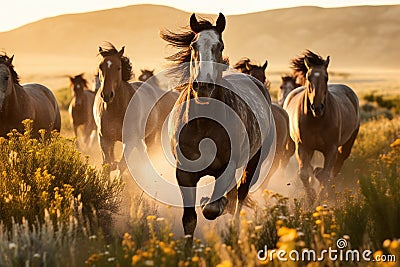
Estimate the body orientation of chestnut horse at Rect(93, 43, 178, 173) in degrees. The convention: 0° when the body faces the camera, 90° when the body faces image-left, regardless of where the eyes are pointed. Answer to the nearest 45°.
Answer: approximately 45°

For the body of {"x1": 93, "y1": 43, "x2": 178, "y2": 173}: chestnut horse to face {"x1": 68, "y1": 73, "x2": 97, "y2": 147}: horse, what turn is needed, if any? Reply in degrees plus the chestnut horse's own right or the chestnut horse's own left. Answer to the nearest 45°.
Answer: approximately 135° to the chestnut horse's own right

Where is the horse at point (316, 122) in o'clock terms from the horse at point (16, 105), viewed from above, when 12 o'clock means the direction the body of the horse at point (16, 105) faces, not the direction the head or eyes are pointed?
the horse at point (316, 122) is roughly at 8 o'clock from the horse at point (16, 105).

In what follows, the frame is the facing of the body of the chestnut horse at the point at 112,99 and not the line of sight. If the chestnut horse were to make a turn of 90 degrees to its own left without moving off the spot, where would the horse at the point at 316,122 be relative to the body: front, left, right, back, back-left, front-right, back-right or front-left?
front-left

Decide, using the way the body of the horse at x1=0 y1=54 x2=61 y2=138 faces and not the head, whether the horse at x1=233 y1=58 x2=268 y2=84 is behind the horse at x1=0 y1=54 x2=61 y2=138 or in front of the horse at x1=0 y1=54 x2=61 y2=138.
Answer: behind

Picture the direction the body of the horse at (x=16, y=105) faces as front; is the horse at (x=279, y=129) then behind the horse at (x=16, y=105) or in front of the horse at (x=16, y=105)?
behind

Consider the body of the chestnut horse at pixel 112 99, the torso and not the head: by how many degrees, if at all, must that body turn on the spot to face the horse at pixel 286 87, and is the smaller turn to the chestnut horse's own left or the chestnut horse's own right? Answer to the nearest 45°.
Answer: approximately 180°

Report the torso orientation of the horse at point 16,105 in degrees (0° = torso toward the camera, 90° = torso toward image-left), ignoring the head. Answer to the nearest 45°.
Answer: approximately 45°

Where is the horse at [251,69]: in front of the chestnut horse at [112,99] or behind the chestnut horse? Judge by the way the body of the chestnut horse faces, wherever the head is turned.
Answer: behind

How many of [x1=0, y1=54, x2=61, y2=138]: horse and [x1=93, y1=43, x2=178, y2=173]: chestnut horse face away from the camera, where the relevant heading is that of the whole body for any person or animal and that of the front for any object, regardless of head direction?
0
